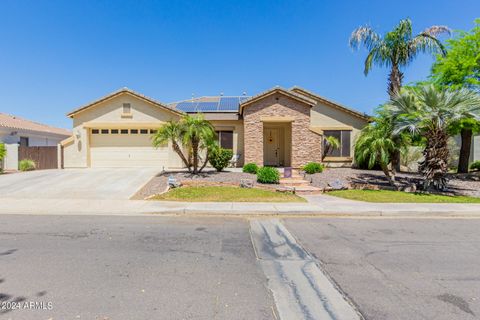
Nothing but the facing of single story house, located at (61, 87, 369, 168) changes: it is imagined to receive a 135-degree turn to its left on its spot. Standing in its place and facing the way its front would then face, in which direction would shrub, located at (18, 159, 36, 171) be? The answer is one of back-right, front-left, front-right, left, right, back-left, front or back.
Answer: back-left

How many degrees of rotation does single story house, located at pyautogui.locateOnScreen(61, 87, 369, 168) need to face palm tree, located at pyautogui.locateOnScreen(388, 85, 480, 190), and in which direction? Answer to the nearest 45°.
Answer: approximately 45° to its left

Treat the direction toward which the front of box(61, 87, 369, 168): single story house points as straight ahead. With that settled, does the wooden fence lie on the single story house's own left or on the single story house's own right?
on the single story house's own right

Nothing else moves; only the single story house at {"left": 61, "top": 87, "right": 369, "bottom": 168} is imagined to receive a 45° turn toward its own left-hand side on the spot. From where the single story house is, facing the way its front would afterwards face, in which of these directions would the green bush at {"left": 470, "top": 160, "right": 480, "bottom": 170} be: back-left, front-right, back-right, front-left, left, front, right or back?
front-left

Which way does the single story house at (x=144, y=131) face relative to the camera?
toward the camera

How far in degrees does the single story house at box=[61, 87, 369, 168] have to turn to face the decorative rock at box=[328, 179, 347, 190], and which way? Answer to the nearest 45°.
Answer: approximately 45° to its left

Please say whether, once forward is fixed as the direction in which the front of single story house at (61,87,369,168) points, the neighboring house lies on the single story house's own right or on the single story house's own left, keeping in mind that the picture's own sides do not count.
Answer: on the single story house's own right

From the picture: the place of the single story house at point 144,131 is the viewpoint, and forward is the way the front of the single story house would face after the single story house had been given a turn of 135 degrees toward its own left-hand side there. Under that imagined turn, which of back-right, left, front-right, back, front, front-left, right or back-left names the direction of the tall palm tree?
front-right

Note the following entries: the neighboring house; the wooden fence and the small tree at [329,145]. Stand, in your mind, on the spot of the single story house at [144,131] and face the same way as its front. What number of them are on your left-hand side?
1

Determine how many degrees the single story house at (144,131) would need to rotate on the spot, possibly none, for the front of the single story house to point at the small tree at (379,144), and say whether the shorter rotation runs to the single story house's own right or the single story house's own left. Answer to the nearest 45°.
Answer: approximately 45° to the single story house's own left

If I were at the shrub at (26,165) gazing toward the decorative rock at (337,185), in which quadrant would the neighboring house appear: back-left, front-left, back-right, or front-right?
back-left

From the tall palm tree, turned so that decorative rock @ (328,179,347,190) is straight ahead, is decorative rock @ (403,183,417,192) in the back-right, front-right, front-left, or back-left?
front-left
